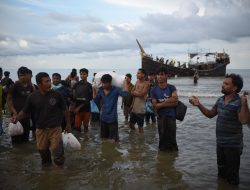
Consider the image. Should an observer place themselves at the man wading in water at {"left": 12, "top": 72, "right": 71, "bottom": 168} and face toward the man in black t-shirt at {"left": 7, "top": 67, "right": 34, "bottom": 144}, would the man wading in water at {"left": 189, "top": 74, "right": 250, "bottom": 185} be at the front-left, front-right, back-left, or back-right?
back-right

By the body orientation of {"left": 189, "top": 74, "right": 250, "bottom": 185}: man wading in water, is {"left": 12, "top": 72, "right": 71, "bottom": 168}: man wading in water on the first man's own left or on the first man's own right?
on the first man's own right

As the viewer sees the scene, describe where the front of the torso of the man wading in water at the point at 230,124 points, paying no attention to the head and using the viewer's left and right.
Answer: facing the viewer and to the left of the viewer
